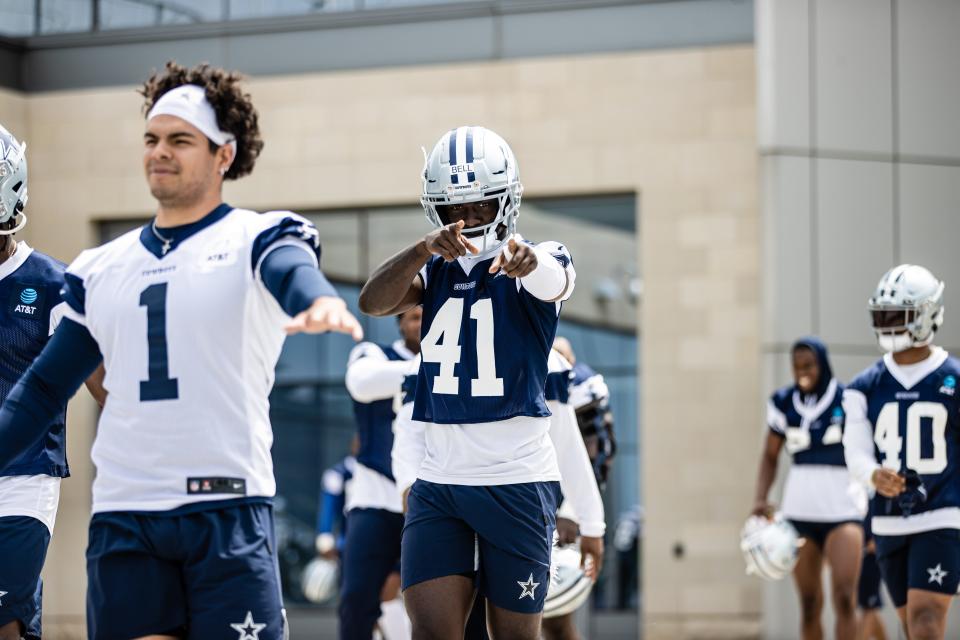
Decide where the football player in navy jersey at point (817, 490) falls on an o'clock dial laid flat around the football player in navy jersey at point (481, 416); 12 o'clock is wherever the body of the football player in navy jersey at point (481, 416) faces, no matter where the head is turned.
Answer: the football player in navy jersey at point (817, 490) is roughly at 7 o'clock from the football player in navy jersey at point (481, 416).

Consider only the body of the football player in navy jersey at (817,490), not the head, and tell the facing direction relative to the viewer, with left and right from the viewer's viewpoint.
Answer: facing the viewer

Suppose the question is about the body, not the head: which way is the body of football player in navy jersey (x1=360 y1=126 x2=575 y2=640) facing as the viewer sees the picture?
toward the camera

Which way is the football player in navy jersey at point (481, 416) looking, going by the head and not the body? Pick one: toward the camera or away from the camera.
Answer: toward the camera

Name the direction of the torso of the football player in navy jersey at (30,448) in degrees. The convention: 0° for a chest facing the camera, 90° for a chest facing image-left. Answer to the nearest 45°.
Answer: approximately 45°

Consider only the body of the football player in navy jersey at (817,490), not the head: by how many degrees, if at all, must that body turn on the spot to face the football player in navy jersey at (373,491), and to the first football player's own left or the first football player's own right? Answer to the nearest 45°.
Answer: approximately 45° to the first football player's own right

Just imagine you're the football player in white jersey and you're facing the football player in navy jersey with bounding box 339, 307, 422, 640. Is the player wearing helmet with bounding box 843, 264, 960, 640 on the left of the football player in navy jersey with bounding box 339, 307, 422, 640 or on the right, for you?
right

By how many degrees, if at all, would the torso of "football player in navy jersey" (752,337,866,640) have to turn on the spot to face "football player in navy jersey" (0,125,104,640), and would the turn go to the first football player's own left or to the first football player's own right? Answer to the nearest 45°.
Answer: approximately 45° to the first football player's own right

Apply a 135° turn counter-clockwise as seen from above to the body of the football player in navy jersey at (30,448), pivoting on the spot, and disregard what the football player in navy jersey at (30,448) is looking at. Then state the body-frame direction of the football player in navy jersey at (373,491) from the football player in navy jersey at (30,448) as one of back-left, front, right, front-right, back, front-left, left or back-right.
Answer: front-left

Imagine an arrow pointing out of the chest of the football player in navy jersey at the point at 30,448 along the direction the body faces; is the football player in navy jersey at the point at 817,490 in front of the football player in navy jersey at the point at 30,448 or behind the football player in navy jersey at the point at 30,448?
behind

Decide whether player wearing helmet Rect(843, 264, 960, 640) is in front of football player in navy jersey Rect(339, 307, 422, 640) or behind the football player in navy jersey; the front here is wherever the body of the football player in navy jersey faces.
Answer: in front

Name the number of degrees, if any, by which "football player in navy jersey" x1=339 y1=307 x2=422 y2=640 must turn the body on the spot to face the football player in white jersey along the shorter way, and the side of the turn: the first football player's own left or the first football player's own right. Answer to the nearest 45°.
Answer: approximately 45° to the first football player's own right

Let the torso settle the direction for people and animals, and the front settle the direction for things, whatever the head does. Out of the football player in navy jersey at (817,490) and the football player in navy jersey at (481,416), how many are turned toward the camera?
2
